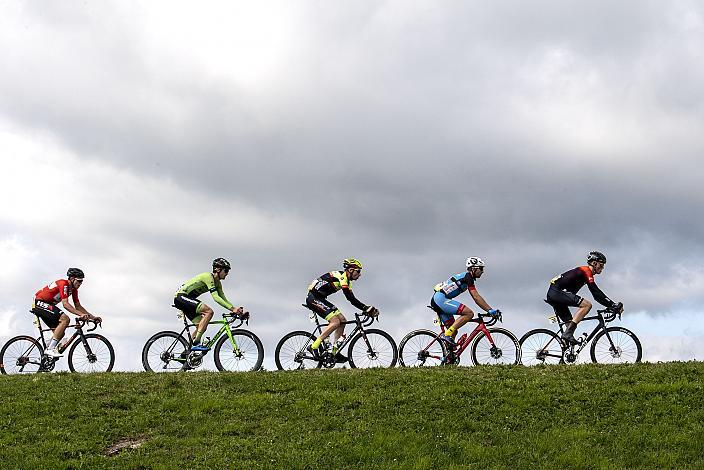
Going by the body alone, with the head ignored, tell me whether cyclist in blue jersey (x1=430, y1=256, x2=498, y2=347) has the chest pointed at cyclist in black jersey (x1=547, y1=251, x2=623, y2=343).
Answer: yes

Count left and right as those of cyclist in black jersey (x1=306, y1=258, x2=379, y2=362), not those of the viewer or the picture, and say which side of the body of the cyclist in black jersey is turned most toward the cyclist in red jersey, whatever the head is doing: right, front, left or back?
back

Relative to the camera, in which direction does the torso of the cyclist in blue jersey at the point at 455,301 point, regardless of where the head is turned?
to the viewer's right

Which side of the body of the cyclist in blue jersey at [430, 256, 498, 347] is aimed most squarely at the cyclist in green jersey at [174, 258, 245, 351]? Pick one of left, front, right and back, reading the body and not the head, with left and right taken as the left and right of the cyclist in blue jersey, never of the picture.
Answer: back

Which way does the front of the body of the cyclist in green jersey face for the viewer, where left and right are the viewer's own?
facing to the right of the viewer

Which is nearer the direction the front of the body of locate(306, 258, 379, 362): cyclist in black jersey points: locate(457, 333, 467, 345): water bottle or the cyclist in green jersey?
the water bottle

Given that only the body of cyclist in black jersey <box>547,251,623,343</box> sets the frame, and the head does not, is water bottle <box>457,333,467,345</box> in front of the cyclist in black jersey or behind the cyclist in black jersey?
behind

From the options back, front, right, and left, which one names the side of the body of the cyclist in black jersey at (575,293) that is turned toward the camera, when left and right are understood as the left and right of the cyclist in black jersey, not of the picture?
right

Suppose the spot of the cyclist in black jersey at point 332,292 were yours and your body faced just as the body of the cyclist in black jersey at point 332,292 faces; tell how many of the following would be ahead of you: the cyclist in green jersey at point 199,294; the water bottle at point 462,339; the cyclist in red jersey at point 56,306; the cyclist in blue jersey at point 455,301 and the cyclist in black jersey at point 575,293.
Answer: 3

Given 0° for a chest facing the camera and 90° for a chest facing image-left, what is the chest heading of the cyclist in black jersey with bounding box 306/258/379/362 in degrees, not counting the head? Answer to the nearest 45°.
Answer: approximately 270°

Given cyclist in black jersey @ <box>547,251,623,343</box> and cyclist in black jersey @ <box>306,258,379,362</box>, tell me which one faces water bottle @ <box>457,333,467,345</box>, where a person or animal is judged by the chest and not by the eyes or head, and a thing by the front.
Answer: cyclist in black jersey @ <box>306,258,379,362</box>
